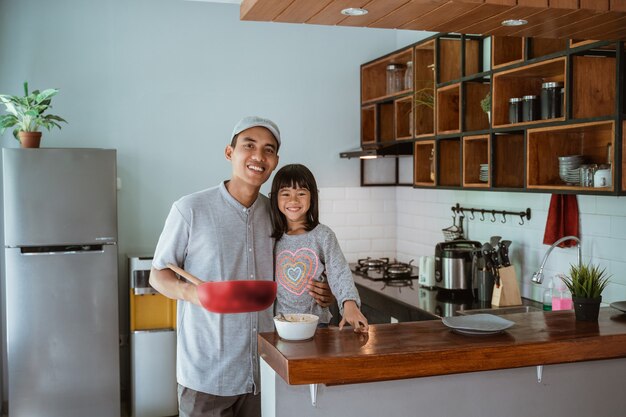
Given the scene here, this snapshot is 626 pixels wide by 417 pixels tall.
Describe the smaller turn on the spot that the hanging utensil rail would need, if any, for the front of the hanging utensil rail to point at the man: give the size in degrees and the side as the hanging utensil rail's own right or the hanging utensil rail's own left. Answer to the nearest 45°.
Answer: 0° — it already faces them

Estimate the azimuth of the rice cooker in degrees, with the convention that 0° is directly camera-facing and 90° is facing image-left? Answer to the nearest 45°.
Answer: approximately 45°

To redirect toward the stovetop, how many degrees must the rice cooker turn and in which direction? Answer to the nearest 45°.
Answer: approximately 90° to its right

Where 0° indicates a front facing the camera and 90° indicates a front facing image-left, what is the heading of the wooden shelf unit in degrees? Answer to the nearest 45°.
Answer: approximately 45°

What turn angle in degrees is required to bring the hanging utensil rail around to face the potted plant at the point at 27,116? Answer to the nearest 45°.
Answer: approximately 45° to its right

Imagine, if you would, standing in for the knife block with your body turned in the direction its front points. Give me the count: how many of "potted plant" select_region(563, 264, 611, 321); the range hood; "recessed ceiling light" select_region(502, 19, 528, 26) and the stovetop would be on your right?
2

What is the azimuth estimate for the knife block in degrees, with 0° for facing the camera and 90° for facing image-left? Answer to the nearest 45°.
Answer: approximately 45°

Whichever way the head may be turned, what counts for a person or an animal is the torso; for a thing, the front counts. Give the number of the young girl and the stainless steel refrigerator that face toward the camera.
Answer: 2

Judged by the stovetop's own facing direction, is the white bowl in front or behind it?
in front

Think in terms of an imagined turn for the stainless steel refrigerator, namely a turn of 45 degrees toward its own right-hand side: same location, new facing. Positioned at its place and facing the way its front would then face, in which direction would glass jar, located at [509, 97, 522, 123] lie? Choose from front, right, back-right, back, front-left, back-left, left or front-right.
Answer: left

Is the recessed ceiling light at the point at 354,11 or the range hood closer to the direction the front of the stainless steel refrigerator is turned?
the recessed ceiling light

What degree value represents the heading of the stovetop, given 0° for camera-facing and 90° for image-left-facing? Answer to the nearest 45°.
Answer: approximately 45°
